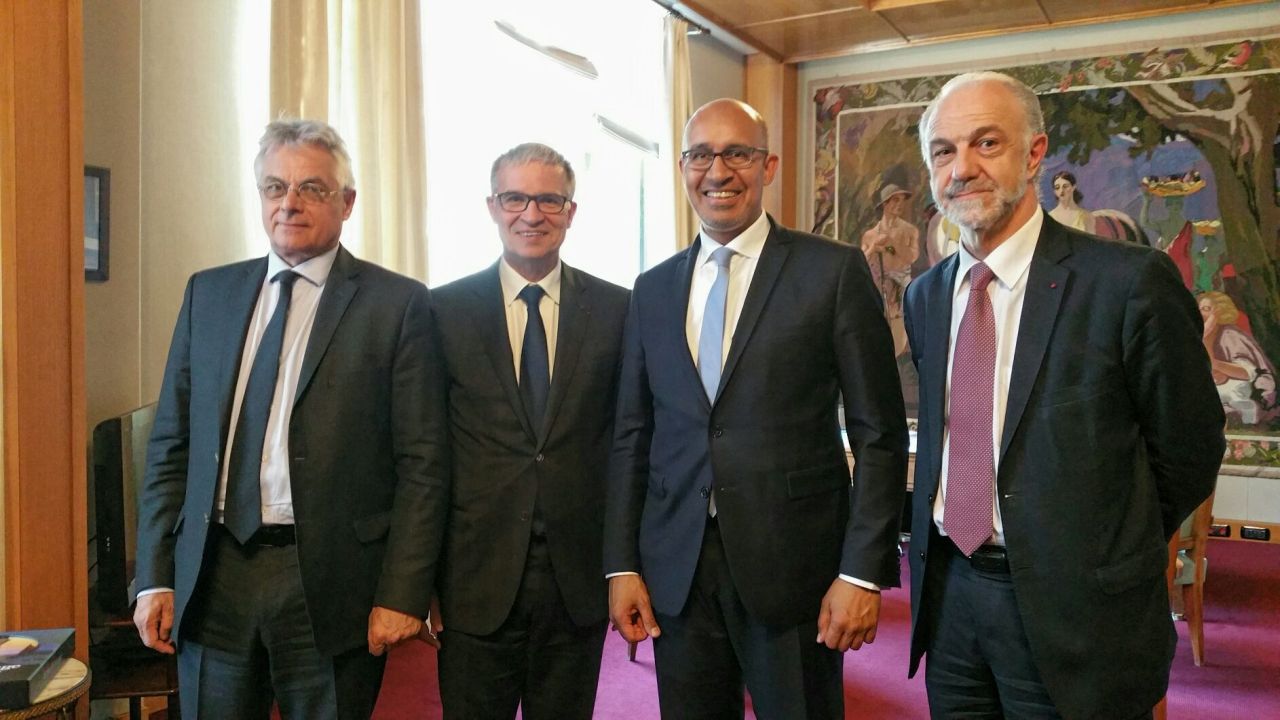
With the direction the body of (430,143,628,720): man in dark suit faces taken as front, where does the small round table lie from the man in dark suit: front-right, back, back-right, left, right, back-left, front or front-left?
right

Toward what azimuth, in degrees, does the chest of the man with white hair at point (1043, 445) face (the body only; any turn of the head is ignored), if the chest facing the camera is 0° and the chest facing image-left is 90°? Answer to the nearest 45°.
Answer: approximately 45°

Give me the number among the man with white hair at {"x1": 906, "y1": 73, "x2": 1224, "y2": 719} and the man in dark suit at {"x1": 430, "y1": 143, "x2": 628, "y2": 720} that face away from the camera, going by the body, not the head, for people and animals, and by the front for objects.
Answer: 0

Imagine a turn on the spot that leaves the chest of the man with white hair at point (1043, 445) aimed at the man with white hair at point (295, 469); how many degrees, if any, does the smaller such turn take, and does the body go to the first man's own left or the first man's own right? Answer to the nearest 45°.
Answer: approximately 45° to the first man's own right

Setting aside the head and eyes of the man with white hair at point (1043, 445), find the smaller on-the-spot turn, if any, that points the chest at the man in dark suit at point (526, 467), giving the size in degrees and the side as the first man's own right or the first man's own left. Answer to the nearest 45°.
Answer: approximately 45° to the first man's own right

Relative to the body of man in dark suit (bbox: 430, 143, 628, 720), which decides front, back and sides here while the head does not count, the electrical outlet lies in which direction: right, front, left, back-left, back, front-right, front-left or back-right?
back-left

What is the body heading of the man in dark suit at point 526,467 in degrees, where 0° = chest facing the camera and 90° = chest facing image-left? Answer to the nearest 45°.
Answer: approximately 0°

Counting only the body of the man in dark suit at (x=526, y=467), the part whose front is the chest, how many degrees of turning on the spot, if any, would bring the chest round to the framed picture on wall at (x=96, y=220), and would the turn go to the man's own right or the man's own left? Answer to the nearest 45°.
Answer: approximately 135° to the man's own right

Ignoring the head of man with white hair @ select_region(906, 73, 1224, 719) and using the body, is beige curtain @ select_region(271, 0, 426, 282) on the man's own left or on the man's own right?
on the man's own right

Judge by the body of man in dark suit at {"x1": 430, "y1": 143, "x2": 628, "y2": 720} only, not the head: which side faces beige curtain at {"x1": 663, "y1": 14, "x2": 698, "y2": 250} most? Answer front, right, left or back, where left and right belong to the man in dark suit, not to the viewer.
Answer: back

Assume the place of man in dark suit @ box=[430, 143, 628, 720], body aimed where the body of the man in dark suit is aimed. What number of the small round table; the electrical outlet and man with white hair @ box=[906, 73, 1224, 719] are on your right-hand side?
1

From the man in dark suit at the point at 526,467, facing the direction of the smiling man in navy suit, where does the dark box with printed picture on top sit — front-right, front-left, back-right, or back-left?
back-right
